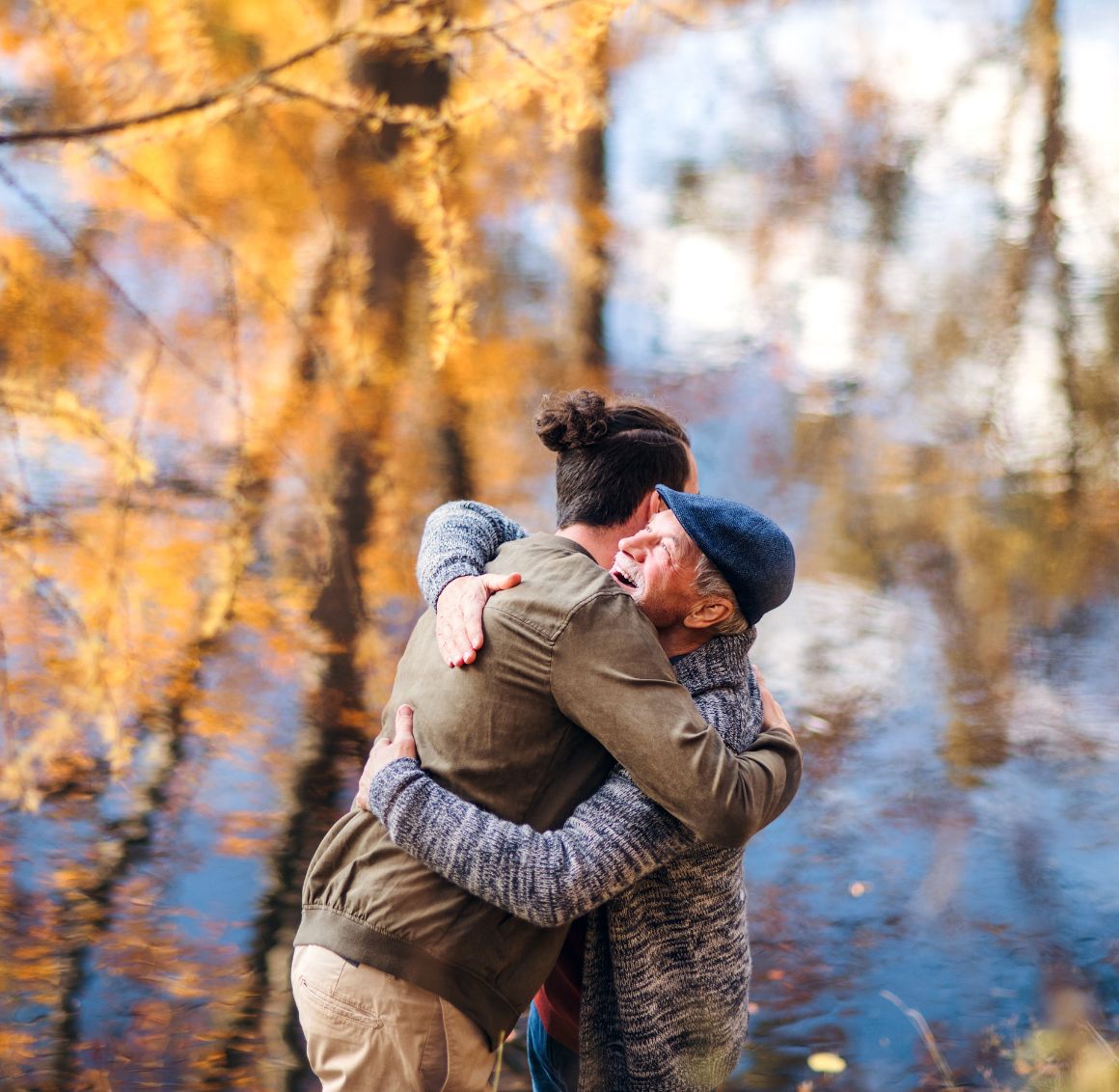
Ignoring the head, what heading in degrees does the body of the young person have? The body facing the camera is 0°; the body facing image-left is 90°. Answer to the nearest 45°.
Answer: approximately 225°

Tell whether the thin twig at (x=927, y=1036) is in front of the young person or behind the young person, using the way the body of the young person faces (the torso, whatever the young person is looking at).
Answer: in front

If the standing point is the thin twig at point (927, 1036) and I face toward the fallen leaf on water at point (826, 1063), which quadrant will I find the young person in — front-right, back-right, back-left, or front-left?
front-left

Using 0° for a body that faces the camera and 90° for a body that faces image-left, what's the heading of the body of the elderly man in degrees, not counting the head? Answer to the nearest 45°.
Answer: approximately 90°

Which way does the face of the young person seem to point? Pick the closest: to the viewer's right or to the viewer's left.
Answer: to the viewer's right

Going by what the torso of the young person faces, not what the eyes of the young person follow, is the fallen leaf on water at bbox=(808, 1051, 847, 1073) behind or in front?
in front
